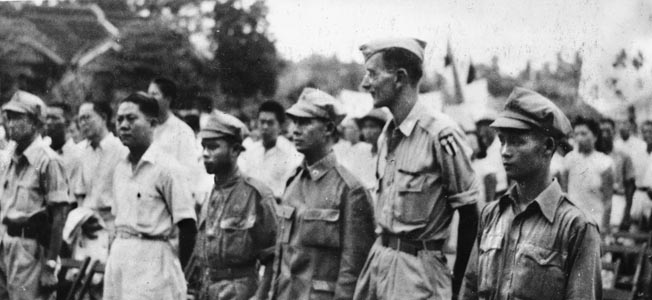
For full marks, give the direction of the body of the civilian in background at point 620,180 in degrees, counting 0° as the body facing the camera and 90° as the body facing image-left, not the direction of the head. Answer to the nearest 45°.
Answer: approximately 45°

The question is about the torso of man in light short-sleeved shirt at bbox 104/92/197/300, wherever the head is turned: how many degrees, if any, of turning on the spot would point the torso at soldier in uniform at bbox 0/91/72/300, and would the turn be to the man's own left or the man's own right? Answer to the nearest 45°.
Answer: approximately 90° to the man's own right
